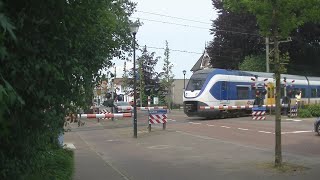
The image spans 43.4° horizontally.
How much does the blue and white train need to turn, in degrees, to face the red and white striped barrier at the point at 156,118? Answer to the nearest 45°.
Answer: approximately 45° to its left

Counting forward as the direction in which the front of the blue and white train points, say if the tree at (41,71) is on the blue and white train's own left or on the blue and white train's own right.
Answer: on the blue and white train's own left

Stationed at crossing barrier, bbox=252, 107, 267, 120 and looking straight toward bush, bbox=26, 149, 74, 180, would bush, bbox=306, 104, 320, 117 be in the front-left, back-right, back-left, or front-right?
back-left

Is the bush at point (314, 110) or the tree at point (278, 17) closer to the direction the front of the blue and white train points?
the tree

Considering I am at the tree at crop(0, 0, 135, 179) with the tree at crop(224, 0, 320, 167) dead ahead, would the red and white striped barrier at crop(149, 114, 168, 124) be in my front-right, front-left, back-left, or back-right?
front-left

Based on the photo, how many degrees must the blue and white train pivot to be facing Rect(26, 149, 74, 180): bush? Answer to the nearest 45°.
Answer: approximately 45° to its left

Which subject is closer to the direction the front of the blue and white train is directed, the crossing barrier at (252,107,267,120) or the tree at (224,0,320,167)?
the tree

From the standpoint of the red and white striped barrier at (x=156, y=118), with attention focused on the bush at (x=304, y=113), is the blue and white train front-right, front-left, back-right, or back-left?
front-left

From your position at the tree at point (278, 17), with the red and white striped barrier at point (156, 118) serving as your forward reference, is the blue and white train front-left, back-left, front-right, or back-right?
front-right

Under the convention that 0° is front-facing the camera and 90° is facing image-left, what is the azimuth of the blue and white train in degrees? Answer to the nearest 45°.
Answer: approximately 45°

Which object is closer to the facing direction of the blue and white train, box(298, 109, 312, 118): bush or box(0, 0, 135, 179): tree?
the tree

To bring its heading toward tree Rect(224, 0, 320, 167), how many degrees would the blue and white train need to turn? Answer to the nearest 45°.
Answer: approximately 45° to its left

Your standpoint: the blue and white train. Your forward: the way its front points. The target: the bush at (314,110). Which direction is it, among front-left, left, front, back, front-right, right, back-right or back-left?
back-left

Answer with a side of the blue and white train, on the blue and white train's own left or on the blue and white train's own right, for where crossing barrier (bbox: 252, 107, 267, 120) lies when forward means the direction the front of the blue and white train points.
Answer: on the blue and white train's own left

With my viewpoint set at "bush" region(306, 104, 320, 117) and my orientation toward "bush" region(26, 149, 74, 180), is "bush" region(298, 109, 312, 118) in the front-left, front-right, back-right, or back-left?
front-right
